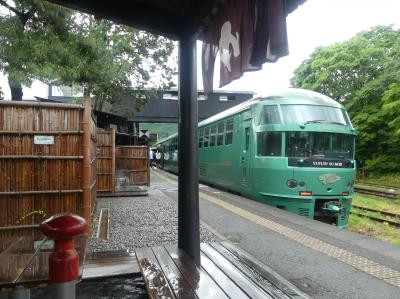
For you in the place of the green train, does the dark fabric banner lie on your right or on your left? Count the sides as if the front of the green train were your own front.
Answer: on your right

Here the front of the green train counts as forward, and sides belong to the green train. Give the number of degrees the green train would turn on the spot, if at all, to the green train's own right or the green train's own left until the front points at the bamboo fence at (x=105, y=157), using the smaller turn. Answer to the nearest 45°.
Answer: approximately 135° to the green train's own right

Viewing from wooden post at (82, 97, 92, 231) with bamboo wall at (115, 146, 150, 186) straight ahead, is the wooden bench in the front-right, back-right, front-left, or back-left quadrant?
back-right

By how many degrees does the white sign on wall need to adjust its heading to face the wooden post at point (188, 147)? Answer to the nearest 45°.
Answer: approximately 45° to its left

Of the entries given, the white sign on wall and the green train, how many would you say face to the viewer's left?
0

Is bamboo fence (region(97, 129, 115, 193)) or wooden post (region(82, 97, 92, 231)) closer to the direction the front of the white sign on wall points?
the wooden post

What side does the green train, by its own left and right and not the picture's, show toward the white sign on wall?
right

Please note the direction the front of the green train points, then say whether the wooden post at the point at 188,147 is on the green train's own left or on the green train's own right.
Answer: on the green train's own right

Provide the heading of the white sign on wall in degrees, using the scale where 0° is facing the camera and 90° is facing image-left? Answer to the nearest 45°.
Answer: approximately 0°

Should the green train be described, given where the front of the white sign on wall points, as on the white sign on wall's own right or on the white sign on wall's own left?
on the white sign on wall's own left
